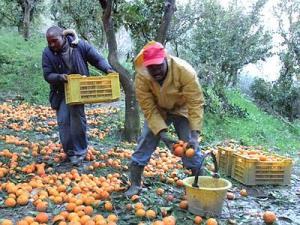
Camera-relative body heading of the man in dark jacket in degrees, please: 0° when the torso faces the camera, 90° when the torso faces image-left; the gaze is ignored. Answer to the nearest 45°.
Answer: approximately 0°

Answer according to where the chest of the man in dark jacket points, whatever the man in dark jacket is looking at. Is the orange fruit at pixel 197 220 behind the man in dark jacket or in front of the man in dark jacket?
in front

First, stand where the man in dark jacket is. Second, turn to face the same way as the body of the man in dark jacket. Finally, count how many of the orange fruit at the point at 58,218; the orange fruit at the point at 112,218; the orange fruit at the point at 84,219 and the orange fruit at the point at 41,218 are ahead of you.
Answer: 4

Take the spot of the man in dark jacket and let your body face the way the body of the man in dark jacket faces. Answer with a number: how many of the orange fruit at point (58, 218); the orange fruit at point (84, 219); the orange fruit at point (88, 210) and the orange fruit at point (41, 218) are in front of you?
4

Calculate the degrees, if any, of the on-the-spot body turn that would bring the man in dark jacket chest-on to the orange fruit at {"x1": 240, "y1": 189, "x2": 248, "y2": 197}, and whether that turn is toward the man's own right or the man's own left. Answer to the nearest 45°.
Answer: approximately 45° to the man's own left

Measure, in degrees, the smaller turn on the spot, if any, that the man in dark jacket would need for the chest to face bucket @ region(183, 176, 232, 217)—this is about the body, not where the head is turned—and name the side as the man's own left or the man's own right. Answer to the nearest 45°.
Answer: approximately 45° to the man's own left

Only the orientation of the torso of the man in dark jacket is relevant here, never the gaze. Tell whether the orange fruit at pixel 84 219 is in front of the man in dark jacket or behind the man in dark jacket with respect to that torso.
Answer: in front

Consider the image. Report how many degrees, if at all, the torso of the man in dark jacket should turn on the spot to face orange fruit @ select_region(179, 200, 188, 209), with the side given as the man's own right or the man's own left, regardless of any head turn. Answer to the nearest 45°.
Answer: approximately 45° to the man's own left

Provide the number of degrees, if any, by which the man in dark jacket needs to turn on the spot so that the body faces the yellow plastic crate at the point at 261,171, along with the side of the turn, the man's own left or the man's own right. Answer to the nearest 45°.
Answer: approximately 90° to the man's own left

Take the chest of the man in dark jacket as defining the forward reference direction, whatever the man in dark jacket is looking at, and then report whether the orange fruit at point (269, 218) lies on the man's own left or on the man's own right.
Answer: on the man's own left

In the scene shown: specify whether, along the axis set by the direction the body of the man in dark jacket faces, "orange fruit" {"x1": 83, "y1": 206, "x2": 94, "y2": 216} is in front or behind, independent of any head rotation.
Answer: in front

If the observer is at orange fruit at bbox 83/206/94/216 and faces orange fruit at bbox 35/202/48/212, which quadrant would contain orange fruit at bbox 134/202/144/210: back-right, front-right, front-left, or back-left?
back-right
